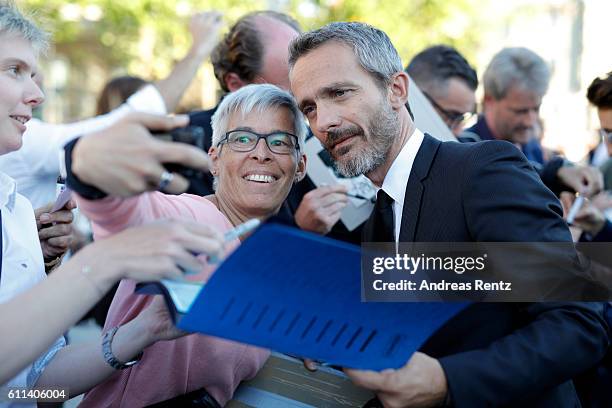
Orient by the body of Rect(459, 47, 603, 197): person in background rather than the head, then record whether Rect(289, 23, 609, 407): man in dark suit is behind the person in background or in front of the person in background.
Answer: in front

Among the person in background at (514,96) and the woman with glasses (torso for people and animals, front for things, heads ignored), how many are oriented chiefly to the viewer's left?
0

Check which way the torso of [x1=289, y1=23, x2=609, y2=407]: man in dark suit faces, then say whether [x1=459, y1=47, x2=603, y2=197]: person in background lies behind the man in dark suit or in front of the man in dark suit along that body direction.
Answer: behind

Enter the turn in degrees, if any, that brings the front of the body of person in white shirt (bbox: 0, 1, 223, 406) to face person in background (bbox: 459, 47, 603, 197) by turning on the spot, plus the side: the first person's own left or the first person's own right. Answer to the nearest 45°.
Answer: approximately 90° to the first person's own left

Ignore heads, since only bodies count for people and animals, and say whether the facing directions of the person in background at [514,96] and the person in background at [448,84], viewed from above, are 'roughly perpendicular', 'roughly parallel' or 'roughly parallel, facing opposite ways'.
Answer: roughly parallel

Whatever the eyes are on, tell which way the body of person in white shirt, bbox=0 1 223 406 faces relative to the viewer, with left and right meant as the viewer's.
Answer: facing the viewer and to the right of the viewer

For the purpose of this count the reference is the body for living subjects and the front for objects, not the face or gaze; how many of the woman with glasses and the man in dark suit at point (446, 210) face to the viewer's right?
0

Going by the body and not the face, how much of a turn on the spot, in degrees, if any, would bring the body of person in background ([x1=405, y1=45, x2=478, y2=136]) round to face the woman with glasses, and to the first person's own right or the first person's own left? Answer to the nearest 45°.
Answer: approximately 45° to the first person's own right

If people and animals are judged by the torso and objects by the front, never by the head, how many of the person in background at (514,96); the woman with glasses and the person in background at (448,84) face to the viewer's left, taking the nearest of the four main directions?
0

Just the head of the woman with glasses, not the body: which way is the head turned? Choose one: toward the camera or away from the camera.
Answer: toward the camera

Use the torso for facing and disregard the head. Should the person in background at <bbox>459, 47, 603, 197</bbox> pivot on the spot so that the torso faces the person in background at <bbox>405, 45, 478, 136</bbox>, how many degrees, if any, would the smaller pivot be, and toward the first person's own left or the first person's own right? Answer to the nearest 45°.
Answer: approximately 90° to the first person's own right

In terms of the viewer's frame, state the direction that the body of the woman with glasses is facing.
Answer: toward the camera

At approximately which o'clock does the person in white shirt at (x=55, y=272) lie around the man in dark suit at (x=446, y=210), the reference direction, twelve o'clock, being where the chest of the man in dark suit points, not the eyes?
The person in white shirt is roughly at 1 o'clock from the man in dark suit.

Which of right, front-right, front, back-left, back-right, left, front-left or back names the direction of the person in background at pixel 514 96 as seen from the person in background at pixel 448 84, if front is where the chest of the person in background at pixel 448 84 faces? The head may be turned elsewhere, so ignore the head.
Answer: left

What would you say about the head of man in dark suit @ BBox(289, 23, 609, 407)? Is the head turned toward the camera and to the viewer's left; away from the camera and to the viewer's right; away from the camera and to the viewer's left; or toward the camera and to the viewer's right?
toward the camera and to the viewer's left

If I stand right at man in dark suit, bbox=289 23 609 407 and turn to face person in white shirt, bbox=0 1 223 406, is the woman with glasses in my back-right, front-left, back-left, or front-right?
front-right
